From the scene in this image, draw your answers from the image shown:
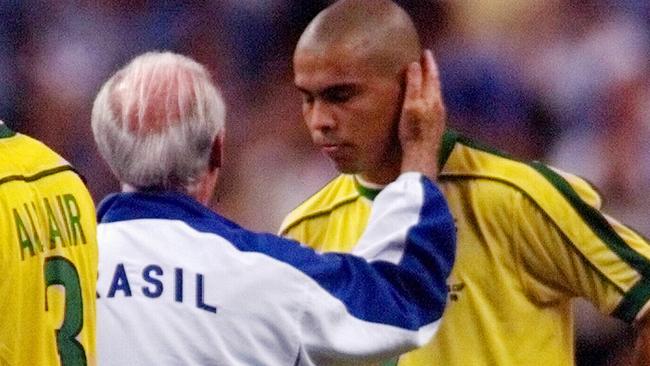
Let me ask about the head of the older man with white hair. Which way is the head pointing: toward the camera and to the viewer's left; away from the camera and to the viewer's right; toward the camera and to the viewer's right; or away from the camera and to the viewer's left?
away from the camera and to the viewer's right

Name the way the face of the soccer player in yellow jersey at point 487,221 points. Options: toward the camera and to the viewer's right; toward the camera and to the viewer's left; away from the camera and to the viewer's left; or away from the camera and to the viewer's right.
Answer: toward the camera and to the viewer's left

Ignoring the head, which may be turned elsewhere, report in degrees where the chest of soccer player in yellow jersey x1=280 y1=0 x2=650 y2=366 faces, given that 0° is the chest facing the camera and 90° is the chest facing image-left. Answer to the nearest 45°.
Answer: approximately 45°

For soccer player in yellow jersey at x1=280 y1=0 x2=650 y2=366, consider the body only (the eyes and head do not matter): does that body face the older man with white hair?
yes
